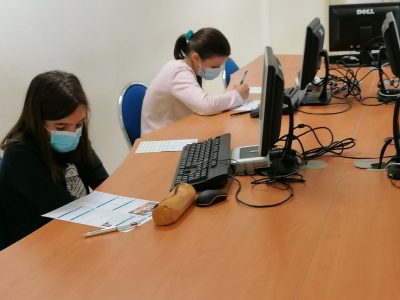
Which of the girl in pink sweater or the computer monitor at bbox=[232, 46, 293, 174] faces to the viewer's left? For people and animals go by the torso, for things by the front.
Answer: the computer monitor

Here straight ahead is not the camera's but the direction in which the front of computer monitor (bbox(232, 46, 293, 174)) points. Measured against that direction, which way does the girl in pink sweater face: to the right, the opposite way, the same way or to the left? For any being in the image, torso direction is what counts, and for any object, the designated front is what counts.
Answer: the opposite way

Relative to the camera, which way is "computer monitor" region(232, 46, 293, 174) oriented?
to the viewer's left

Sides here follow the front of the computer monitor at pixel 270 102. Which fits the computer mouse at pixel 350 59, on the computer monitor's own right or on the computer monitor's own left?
on the computer monitor's own right

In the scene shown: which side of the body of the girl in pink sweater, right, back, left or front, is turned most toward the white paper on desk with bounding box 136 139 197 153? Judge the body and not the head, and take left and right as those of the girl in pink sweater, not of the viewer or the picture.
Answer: right

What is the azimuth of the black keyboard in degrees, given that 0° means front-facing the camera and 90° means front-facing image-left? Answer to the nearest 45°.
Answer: approximately 90°

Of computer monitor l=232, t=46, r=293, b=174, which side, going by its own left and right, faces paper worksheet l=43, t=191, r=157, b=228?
front

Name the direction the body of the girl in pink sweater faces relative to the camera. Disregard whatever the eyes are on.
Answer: to the viewer's right

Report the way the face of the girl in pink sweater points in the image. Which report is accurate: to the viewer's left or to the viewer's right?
to the viewer's right

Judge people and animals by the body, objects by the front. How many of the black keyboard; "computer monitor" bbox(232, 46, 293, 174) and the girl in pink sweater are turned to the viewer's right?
1
